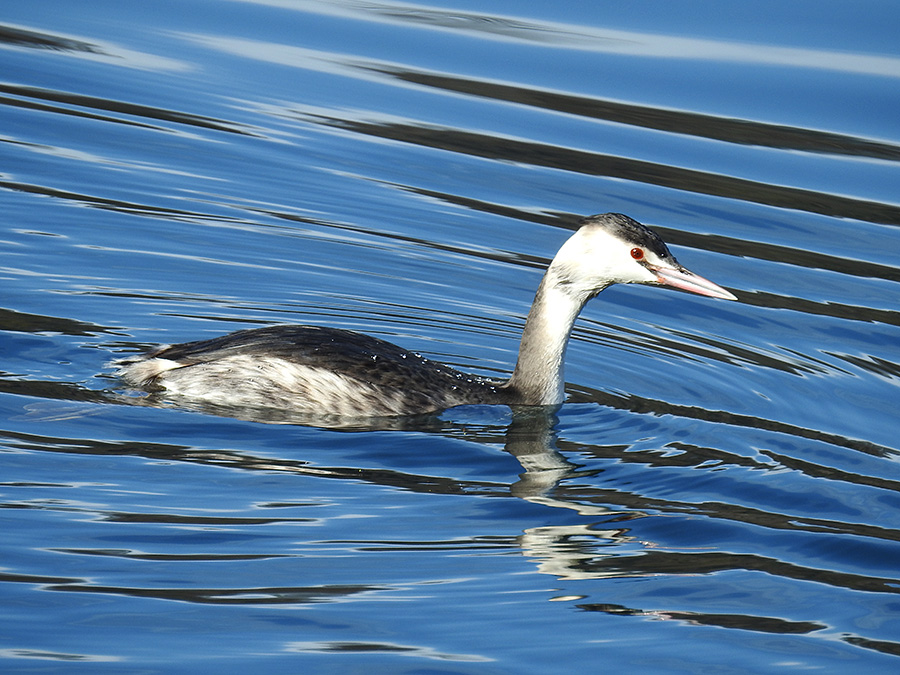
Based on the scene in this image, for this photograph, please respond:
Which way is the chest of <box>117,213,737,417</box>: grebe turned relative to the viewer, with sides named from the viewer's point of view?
facing to the right of the viewer
